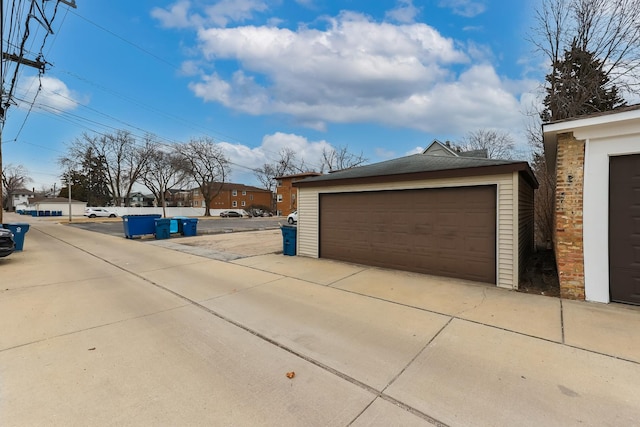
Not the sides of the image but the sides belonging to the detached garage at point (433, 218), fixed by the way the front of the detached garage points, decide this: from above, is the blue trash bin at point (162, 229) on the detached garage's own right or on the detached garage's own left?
on the detached garage's own right

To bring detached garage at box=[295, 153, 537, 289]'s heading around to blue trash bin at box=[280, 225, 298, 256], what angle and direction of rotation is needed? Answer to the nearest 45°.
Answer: approximately 45° to its right

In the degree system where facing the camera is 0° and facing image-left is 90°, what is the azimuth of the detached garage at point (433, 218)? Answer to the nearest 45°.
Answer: approximately 45°

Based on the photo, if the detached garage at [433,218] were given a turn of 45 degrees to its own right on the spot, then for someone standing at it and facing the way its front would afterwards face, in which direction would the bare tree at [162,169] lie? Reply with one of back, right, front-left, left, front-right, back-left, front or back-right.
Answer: front-right

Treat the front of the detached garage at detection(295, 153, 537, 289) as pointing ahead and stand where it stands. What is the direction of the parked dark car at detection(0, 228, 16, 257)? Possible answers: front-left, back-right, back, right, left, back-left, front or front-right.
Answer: front-right

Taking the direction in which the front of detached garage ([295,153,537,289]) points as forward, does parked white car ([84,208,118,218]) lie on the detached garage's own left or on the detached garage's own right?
on the detached garage's own right

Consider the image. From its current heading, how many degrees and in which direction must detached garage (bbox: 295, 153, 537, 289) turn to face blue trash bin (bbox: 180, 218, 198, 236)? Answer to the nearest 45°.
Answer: approximately 90° to its right

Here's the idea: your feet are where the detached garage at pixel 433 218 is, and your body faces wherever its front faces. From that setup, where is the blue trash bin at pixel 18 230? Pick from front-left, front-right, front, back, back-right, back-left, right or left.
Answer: front-right

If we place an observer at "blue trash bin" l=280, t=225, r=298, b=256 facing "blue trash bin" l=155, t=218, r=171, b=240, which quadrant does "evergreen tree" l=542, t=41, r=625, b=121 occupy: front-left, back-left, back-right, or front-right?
back-right

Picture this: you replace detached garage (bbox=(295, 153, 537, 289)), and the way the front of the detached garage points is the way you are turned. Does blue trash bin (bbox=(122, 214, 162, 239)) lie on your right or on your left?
on your right

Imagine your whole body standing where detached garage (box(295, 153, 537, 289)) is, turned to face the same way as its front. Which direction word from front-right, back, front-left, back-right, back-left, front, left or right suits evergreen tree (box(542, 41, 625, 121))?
back
